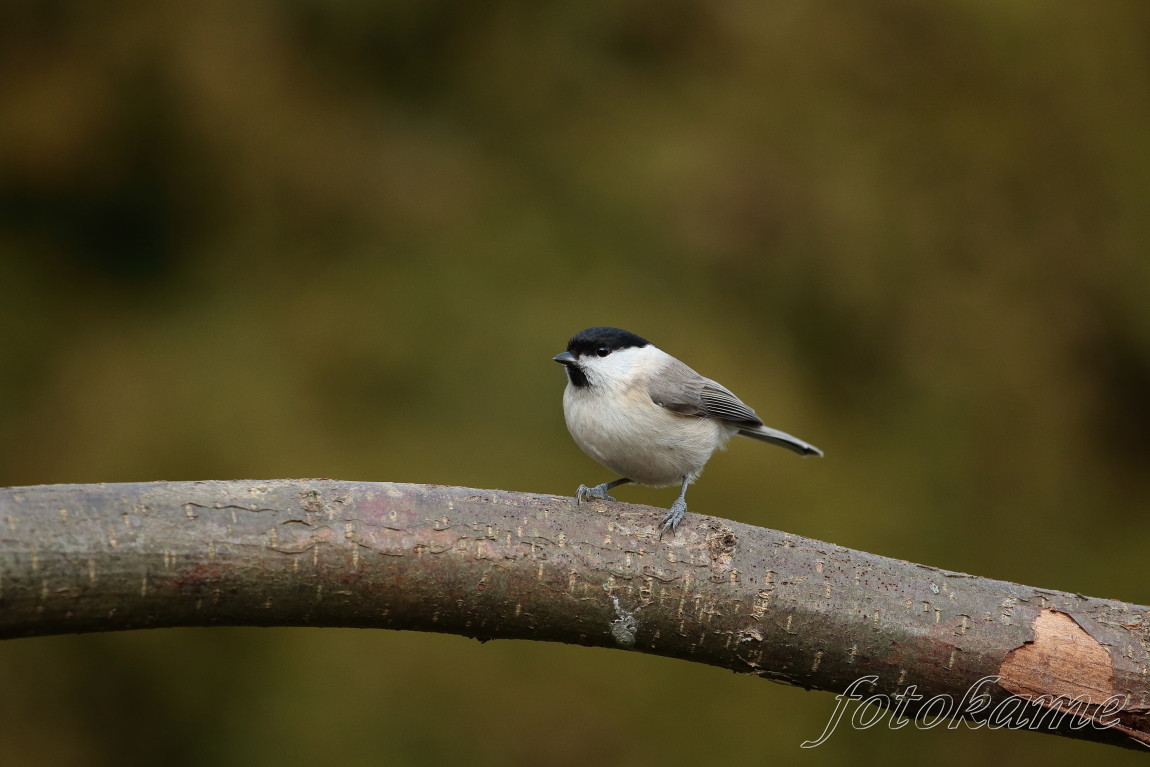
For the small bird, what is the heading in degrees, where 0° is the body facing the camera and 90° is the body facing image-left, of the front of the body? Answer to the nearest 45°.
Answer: approximately 45°
